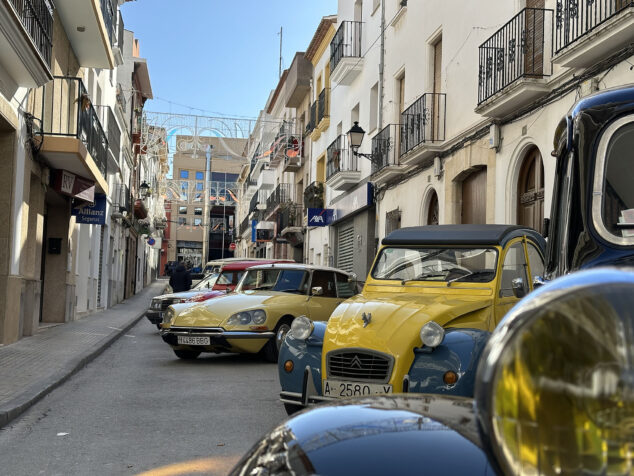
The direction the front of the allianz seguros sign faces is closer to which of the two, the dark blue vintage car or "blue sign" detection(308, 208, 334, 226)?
the dark blue vintage car

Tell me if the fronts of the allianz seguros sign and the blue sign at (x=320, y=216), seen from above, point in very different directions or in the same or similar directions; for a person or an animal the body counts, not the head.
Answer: same or similar directions

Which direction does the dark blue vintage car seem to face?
toward the camera

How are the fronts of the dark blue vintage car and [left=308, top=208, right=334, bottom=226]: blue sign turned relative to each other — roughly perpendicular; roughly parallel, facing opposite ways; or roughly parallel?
roughly parallel

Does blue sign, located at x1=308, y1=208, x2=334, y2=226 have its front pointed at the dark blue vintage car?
yes

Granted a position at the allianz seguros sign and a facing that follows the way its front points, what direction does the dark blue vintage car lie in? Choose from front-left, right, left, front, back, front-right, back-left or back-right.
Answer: front

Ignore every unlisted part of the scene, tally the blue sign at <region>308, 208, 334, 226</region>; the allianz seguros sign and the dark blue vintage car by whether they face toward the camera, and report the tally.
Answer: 3

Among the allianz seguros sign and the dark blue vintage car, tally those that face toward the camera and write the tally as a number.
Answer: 2

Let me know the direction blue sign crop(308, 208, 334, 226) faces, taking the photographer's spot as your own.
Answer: facing the viewer

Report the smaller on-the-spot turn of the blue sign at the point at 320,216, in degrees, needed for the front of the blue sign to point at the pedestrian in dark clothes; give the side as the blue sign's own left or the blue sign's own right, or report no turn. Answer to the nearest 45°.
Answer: approximately 45° to the blue sign's own right
